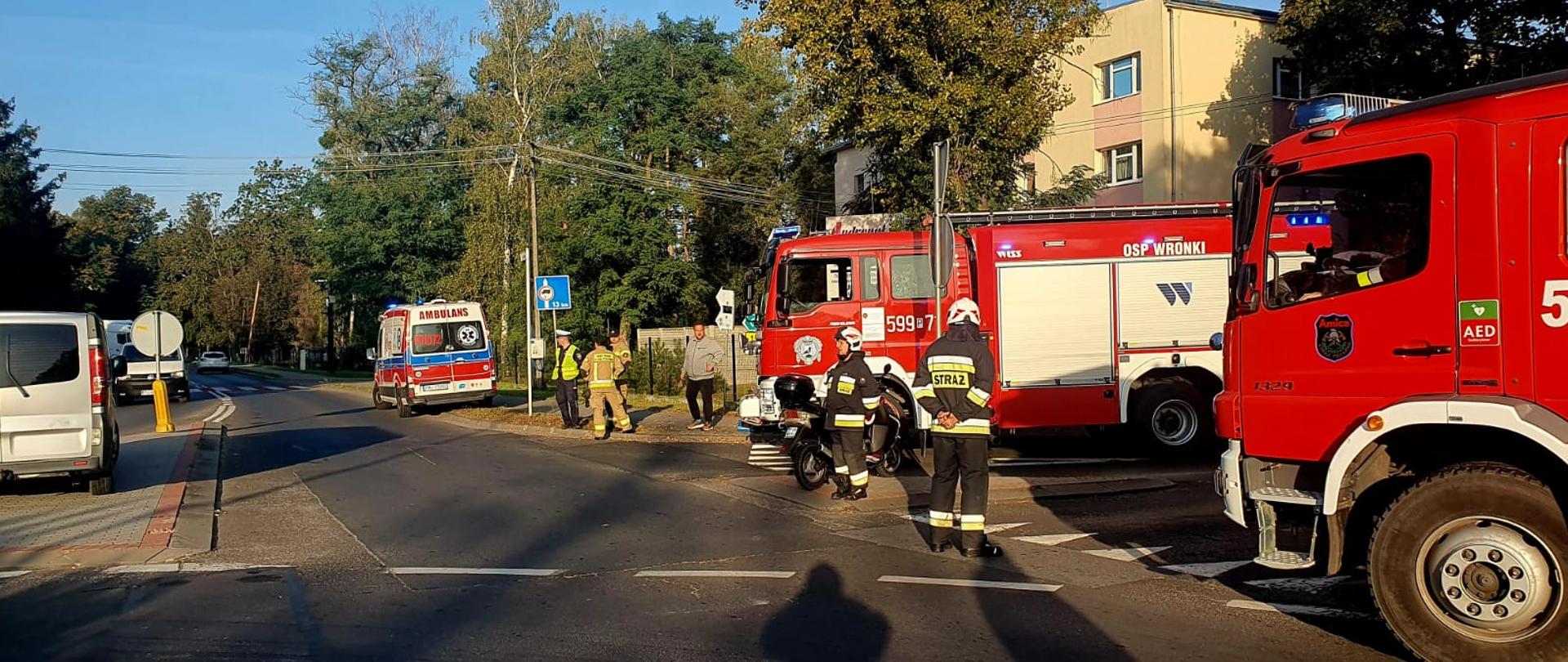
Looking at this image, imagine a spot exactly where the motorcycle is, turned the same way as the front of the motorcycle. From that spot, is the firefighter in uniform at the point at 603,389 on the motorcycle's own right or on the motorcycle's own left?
on the motorcycle's own left

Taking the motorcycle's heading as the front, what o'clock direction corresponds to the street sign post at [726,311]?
The street sign post is roughly at 10 o'clock from the motorcycle.

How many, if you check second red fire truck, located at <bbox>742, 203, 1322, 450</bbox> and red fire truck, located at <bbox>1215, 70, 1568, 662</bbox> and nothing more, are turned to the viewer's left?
2

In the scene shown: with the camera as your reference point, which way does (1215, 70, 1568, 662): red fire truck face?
facing to the left of the viewer

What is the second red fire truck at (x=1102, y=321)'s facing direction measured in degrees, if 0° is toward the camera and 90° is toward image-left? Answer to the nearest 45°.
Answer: approximately 90°

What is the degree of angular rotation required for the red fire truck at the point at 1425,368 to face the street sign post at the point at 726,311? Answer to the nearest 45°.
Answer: approximately 45° to its right

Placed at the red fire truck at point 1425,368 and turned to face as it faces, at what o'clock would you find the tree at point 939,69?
The tree is roughly at 2 o'clock from the red fire truck.

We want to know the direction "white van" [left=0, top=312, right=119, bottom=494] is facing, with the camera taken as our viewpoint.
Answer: facing away from the viewer

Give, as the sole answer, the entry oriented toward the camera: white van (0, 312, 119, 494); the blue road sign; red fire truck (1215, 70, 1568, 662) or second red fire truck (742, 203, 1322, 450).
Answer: the blue road sign

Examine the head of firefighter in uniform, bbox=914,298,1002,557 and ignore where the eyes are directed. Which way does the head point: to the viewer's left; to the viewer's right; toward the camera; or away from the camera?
away from the camera

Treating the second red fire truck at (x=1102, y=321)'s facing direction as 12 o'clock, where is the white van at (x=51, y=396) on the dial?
The white van is roughly at 11 o'clock from the second red fire truck.

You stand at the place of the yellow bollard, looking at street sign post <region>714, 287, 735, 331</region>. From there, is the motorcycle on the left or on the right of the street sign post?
right
